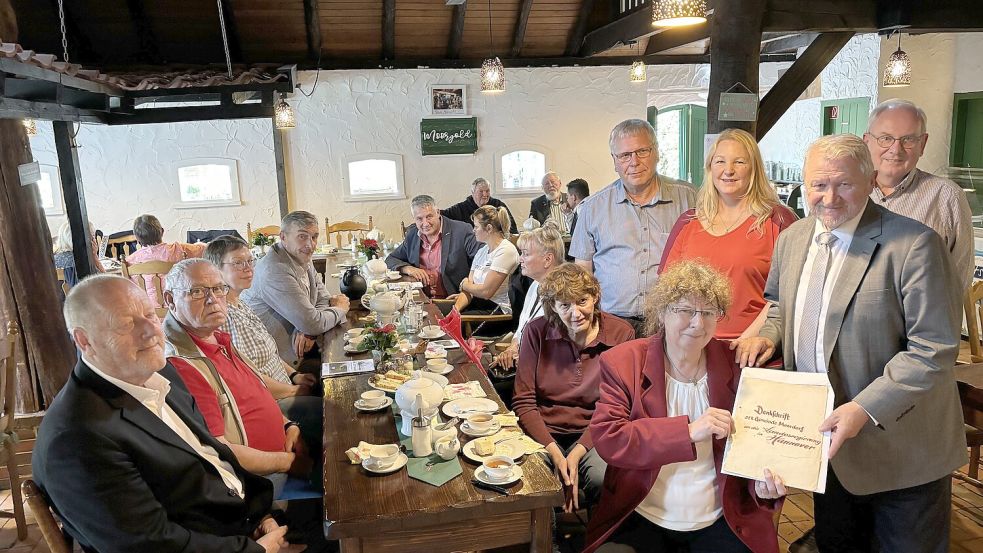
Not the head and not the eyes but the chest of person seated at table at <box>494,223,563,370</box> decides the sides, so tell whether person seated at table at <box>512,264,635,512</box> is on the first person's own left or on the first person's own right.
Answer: on the first person's own left

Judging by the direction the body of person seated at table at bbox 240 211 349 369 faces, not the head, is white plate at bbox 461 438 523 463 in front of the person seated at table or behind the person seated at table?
in front

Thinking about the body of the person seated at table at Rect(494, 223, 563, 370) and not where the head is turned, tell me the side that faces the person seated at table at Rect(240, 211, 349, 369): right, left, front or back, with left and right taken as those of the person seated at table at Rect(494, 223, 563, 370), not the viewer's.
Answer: front

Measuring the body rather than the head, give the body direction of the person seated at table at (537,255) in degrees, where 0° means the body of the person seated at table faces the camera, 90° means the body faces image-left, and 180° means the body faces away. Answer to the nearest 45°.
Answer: approximately 90°

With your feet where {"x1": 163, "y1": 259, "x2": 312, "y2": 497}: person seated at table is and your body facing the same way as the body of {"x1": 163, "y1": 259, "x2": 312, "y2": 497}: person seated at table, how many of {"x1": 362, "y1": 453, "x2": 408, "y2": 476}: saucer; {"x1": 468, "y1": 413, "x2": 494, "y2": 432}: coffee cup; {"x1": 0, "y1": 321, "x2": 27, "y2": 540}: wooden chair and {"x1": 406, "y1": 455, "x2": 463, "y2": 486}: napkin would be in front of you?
3

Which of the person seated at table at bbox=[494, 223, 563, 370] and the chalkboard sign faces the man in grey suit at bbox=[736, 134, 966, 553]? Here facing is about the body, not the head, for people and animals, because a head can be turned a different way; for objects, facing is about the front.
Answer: the chalkboard sign

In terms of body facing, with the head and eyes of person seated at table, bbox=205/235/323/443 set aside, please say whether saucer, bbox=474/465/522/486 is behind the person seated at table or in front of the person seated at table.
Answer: in front

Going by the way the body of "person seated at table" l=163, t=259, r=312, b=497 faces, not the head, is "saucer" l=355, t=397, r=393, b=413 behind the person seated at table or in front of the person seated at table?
in front

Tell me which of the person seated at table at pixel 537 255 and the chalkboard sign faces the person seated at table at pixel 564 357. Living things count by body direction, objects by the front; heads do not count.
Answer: the chalkboard sign

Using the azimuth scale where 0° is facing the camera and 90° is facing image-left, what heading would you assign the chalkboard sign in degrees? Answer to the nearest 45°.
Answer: approximately 0°

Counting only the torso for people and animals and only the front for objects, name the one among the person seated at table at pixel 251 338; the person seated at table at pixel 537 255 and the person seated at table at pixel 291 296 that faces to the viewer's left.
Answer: the person seated at table at pixel 537 255

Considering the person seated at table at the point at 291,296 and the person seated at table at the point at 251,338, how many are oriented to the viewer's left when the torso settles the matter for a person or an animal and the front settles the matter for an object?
0

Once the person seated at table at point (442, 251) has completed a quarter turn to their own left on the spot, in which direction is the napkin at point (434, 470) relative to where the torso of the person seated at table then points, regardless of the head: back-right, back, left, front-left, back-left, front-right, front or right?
front-right

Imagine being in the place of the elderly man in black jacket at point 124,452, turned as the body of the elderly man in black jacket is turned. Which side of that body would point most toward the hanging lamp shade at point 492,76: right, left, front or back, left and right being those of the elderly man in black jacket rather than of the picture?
left

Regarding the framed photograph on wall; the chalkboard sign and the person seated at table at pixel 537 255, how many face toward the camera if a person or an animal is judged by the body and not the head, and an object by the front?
2

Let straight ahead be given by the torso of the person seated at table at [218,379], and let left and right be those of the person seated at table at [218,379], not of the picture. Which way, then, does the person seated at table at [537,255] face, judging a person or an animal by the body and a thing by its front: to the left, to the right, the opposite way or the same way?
the opposite way

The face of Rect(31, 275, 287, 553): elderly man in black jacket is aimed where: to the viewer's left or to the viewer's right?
to the viewer's right
